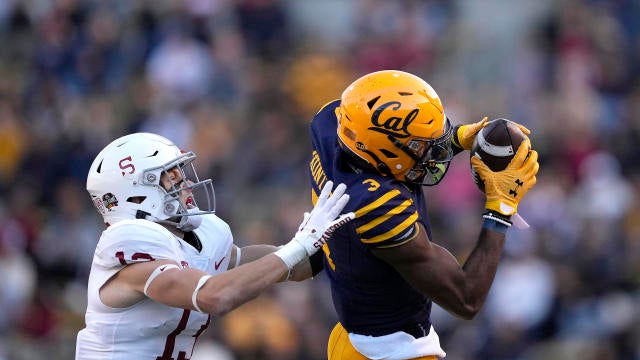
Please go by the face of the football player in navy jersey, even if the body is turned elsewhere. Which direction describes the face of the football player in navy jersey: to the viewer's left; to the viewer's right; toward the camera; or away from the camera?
to the viewer's right

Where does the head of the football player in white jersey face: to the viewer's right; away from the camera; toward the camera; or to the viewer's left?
to the viewer's right

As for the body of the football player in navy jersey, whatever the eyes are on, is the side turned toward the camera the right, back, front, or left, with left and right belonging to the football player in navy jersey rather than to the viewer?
right

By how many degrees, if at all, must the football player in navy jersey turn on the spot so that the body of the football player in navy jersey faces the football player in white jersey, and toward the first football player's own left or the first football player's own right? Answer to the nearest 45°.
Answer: approximately 180°
